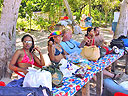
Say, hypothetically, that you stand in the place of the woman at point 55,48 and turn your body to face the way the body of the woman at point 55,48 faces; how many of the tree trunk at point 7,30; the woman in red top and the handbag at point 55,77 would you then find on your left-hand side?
0

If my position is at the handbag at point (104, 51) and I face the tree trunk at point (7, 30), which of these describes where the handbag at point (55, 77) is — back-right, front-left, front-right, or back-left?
front-left

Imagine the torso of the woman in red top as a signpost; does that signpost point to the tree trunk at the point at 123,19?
no

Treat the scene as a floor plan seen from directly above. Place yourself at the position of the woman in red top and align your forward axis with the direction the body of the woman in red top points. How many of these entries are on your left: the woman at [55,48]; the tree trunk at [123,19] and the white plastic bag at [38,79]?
2

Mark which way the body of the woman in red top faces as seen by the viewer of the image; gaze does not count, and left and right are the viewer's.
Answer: facing the viewer and to the right of the viewer

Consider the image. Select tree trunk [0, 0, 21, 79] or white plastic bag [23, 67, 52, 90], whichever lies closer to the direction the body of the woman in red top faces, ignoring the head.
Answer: the white plastic bag

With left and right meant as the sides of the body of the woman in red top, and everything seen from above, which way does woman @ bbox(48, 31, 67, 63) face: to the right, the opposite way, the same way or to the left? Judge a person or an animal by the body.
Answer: the same way

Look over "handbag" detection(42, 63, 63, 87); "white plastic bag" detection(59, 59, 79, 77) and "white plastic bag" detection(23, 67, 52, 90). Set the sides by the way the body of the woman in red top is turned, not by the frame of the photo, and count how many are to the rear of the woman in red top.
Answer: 0

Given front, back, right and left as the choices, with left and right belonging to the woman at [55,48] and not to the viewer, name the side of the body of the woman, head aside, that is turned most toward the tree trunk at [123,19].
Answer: left

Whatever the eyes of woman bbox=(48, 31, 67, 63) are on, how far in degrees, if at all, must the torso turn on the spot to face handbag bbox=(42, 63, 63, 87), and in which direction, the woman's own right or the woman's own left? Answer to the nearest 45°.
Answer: approximately 45° to the woman's own right

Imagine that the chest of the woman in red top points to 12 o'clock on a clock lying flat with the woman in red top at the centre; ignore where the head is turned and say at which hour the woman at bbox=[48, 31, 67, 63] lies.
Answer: The woman is roughly at 9 o'clock from the woman in red top.

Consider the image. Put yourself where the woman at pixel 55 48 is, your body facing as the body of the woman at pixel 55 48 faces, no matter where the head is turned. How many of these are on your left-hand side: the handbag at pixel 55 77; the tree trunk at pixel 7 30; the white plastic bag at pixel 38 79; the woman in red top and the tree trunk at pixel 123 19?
1

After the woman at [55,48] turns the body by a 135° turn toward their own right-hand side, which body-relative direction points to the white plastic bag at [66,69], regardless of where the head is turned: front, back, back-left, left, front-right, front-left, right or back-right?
left

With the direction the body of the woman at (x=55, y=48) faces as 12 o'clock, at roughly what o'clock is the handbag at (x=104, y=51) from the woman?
The handbag is roughly at 10 o'clock from the woman.

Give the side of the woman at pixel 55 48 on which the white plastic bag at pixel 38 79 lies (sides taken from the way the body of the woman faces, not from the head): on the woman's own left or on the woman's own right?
on the woman's own right

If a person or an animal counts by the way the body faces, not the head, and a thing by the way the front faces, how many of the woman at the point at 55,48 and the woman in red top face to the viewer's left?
0

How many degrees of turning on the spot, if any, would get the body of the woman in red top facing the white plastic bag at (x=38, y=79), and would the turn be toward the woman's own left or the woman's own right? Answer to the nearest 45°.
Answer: approximately 45° to the woman's own right
